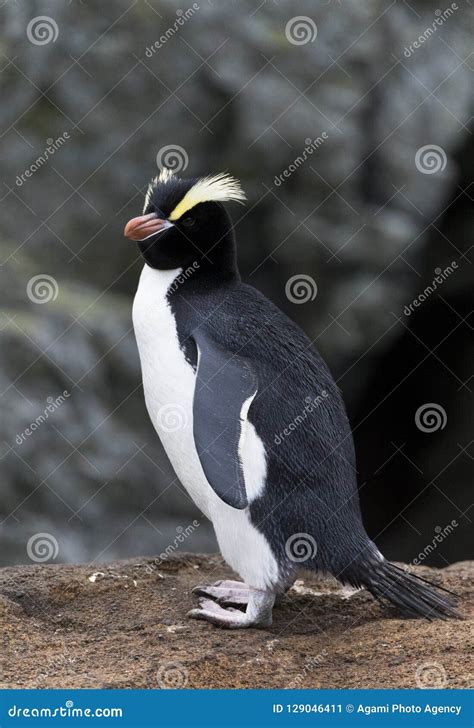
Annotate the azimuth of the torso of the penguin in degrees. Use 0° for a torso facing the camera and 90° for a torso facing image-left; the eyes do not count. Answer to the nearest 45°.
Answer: approximately 90°
